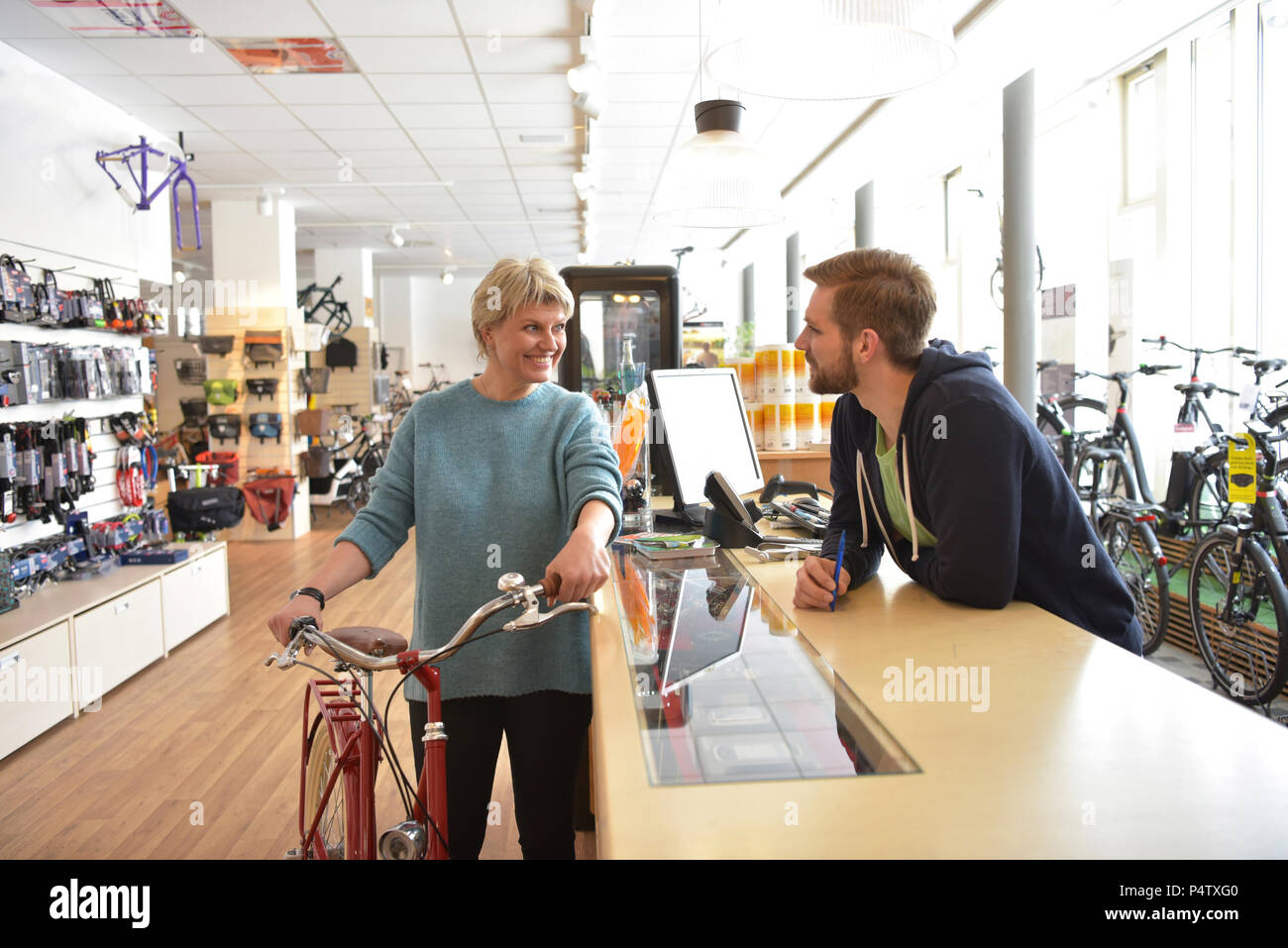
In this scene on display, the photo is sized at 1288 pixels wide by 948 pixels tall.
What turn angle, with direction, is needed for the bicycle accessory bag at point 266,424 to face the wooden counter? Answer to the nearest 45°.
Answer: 0° — it already faces it

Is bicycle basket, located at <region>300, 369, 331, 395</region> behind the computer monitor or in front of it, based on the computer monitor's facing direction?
behind

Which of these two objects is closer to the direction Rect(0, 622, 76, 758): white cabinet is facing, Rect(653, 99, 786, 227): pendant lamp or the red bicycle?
the pendant lamp

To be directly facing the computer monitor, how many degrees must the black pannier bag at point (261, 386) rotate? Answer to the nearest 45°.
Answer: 0° — it already faces it
